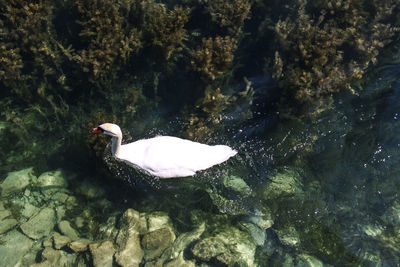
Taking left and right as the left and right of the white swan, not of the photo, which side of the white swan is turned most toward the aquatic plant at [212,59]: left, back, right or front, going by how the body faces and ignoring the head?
right

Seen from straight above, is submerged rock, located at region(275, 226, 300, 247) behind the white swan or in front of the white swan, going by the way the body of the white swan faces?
behind

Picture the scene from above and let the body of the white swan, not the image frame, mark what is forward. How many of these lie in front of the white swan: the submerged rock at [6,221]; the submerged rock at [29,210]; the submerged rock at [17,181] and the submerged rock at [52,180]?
4

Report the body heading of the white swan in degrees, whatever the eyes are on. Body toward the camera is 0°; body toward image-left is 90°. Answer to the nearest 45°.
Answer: approximately 90°

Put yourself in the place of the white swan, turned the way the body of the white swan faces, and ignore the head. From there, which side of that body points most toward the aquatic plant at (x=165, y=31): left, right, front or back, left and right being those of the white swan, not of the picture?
right

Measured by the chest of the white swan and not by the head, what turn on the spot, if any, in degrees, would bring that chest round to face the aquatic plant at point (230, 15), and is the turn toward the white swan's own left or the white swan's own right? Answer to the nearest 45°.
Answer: approximately 90° to the white swan's own right
